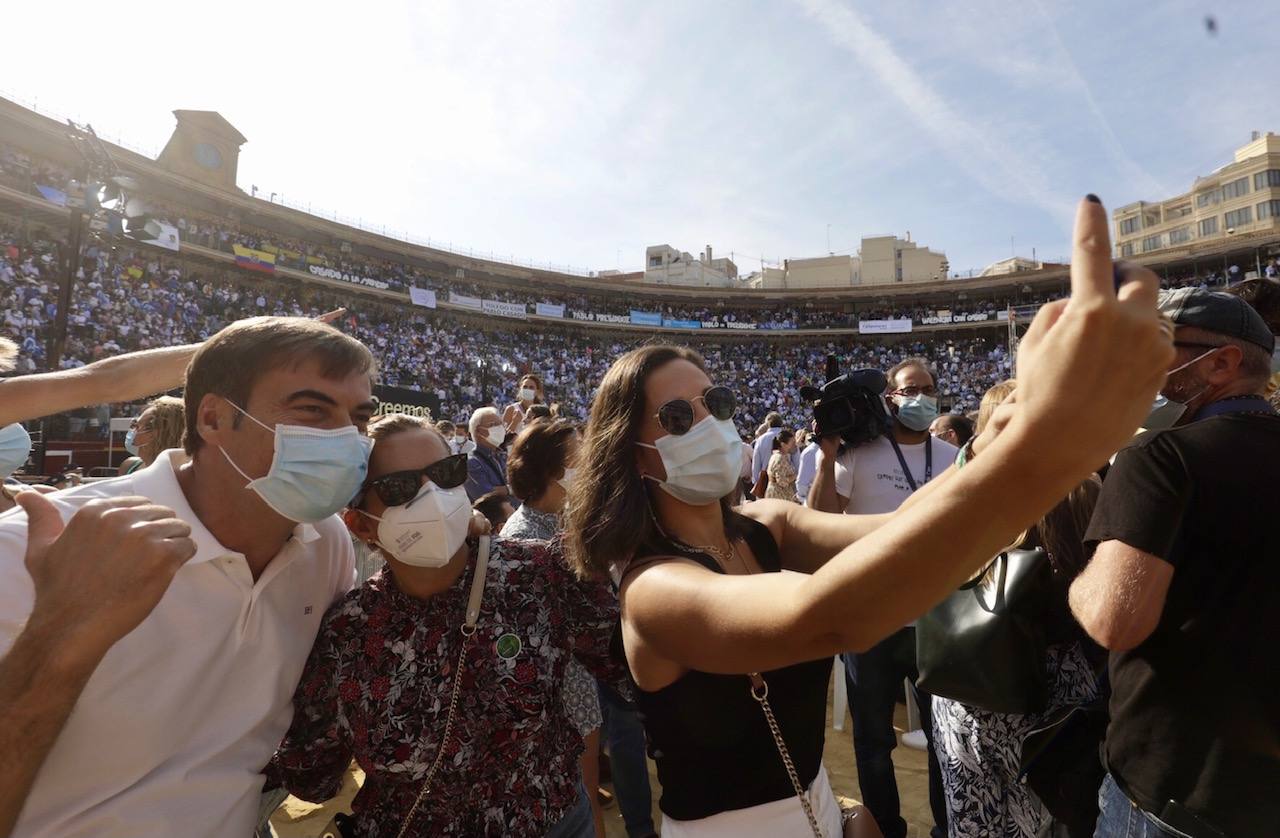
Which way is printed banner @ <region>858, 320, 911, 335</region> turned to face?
toward the camera

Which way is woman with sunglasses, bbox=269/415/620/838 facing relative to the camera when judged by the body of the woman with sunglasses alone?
toward the camera

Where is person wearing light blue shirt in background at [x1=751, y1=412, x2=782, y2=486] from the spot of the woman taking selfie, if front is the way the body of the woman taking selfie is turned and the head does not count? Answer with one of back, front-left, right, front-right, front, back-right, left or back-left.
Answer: back-left

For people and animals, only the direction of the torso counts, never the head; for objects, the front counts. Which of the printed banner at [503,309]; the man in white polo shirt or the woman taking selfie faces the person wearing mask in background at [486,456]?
the printed banner

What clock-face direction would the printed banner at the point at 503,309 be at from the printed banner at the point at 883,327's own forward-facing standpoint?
the printed banner at the point at 503,309 is roughly at 2 o'clock from the printed banner at the point at 883,327.

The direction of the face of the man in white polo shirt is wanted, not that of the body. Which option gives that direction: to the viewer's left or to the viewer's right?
to the viewer's right

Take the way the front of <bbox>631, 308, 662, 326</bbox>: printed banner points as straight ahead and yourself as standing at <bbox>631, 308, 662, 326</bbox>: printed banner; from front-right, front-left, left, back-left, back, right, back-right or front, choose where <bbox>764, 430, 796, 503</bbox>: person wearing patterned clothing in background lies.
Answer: front

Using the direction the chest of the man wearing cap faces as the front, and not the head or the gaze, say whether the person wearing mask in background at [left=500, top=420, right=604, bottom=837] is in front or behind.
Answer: in front

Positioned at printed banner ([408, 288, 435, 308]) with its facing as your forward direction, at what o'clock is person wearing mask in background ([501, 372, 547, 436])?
The person wearing mask in background is roughly at 12 o'clock from the printed banner.

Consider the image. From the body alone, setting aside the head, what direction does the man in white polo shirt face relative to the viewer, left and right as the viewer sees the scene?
facing the viewer and to the right of the viewer

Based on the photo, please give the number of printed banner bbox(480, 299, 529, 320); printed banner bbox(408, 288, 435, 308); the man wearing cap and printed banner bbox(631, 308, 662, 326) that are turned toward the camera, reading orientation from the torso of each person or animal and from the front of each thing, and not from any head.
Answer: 3

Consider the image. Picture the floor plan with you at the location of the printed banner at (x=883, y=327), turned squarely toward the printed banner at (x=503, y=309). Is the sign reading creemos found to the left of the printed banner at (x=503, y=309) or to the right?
left

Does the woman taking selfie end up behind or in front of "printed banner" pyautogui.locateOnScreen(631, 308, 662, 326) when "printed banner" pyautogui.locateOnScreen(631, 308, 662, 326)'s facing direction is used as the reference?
in front
